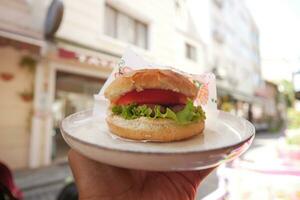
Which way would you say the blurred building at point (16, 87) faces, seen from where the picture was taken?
facing the viewer and to the right of the viewer

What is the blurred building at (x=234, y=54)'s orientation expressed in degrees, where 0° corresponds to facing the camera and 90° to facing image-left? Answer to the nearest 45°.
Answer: approximately 315°

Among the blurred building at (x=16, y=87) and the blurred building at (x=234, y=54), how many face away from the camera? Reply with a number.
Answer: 0

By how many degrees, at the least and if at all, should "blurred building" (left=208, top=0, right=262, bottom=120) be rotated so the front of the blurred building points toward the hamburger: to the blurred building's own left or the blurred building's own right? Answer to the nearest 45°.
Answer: approximately 45° to the blurred building's own right
